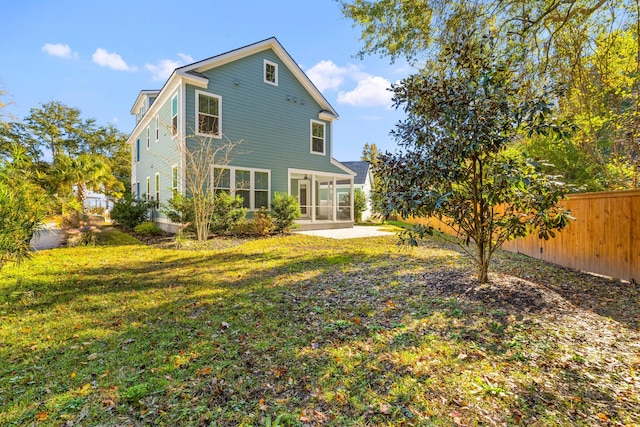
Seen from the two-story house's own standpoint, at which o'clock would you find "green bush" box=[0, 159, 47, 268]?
The green bush is roughly at 8 o'clock from the two-story house.

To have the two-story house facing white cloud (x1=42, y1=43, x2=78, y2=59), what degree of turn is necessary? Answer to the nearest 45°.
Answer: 0° — it already faces it

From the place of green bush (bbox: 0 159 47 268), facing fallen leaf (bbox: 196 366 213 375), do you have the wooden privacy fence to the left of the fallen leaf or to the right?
left

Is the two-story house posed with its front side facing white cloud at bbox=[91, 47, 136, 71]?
yes

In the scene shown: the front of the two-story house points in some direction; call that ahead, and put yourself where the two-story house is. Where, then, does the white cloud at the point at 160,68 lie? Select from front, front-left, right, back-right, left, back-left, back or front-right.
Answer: front

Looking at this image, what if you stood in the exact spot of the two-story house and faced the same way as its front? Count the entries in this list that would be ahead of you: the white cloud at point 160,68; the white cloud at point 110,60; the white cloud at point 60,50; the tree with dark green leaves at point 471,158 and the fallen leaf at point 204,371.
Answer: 3
